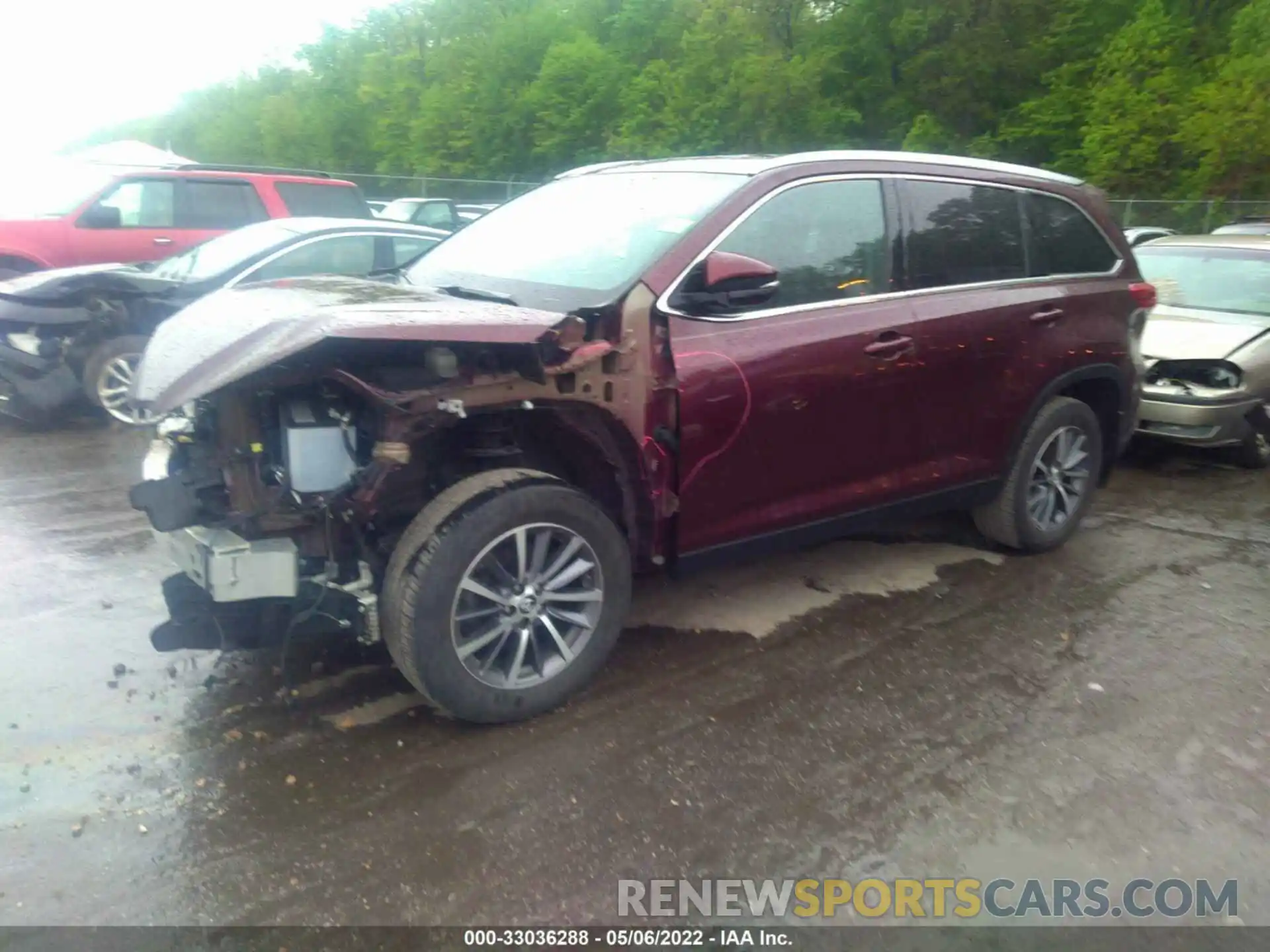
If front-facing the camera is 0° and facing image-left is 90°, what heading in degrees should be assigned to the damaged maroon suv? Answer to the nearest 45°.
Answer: approximately 45°

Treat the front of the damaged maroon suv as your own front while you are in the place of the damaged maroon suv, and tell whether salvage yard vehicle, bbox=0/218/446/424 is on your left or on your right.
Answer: on your right

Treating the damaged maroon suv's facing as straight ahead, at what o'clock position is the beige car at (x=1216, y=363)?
The beige car is roughly at 6 o'clock from the damaged maroon suv.

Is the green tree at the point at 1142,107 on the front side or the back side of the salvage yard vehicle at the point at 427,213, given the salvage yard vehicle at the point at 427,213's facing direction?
on the back side

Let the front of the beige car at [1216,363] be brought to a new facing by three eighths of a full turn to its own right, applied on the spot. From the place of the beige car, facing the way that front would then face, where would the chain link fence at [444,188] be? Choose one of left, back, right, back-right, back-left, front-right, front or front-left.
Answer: front-left

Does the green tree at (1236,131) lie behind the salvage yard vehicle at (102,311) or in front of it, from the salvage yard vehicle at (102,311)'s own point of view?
behind

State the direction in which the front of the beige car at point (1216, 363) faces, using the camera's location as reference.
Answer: facing the viewer and to the left of the viewer

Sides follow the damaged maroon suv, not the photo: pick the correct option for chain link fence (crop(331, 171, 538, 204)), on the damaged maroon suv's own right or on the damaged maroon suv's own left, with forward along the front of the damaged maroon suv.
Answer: on the damaged maroon suv's own right
